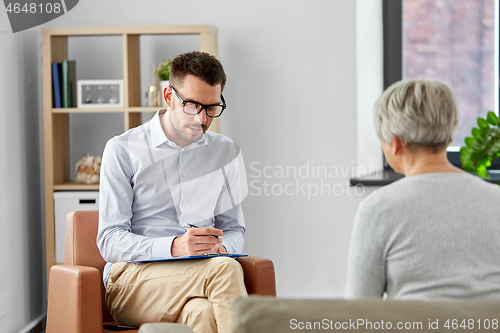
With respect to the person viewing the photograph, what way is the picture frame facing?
facing the viewer

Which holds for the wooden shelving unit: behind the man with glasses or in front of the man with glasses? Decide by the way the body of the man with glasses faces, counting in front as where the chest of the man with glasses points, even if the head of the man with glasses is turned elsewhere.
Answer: behind

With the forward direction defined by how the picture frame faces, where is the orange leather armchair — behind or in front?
in front

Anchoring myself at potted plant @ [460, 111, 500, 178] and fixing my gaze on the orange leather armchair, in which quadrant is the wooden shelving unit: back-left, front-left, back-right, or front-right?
front-right

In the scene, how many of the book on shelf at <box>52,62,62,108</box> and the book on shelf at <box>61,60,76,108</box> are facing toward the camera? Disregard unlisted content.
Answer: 2

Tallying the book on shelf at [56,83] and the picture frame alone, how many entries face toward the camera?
2

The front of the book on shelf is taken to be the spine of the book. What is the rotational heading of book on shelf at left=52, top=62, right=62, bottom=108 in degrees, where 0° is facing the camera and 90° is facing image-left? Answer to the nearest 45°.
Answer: approximately 0°

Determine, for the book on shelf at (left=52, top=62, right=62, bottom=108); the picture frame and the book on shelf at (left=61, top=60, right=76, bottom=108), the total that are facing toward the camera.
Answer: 3

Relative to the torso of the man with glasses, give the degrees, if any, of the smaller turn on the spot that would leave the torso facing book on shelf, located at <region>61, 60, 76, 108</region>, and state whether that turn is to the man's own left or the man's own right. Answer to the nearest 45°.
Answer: approximately 180°

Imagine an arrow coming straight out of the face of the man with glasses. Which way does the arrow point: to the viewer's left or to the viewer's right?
to the viewer's right

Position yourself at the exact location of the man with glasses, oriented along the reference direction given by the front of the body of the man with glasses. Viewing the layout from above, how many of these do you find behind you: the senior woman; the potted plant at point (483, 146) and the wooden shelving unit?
1

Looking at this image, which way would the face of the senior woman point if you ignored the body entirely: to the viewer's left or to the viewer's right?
to the viewer's left

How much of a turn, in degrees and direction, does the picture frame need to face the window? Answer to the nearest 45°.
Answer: approximately 90° to its left
